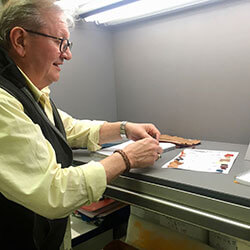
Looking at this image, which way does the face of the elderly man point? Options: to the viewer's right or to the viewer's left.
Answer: to the viewer's right

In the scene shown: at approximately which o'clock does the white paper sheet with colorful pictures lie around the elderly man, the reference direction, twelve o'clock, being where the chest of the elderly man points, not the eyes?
The white paper sheet with colorful pictures is roughly at 12 o'clock from the elderly man.

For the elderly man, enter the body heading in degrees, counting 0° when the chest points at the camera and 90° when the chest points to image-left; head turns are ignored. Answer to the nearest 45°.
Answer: approximately 270°
